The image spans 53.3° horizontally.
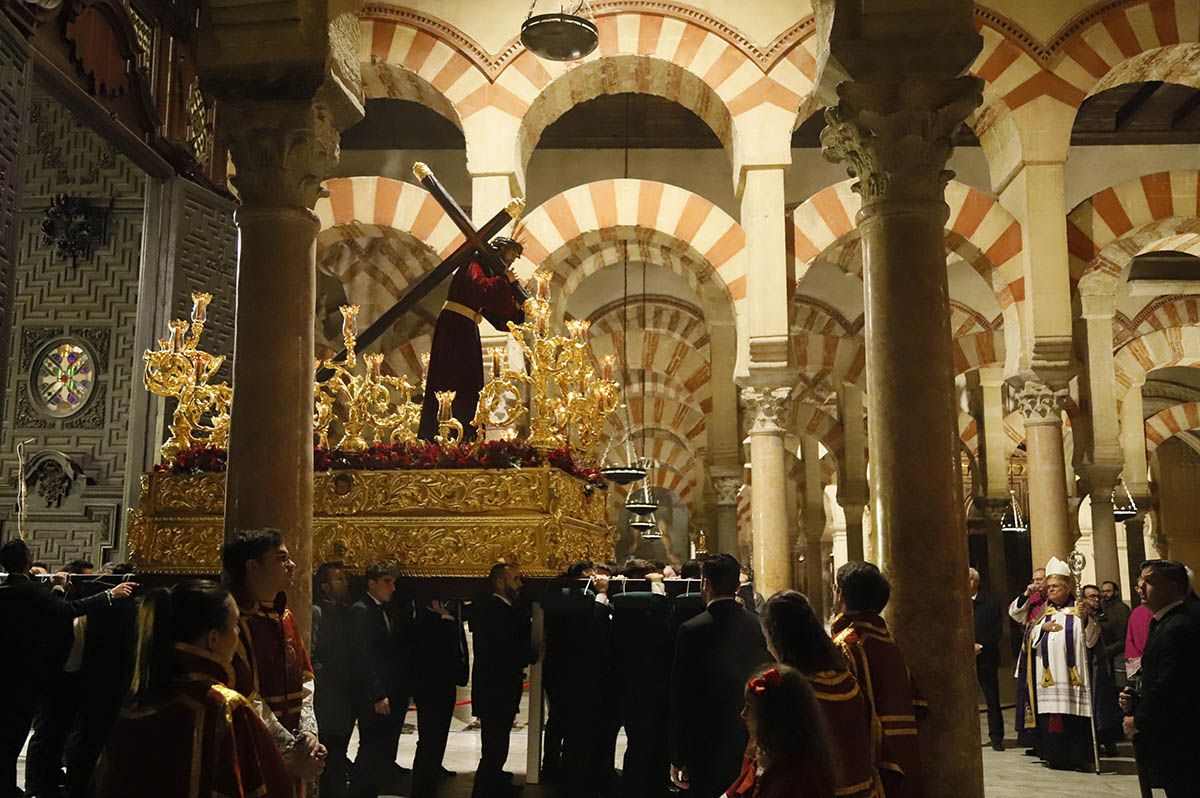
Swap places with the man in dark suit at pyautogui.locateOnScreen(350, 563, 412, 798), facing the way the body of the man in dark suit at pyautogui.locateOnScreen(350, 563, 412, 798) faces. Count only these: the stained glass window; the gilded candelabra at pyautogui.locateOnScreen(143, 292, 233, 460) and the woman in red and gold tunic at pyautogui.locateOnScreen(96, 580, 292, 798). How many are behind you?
2

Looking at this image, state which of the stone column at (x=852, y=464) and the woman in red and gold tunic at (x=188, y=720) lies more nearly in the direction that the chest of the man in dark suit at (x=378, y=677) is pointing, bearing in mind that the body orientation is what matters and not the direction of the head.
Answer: the woman in red and gold tunic

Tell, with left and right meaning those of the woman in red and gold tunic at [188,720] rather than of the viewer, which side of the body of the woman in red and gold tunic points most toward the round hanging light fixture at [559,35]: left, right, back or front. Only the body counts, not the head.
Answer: front

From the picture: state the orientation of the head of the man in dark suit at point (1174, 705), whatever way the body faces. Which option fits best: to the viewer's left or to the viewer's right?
to the viewer's left

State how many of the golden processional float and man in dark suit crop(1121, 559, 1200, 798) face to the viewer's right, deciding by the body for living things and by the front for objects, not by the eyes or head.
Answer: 1

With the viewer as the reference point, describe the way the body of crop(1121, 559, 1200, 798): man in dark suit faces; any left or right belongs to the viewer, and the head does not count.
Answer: facing to the left of the viewer

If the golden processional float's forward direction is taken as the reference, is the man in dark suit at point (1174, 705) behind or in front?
in front

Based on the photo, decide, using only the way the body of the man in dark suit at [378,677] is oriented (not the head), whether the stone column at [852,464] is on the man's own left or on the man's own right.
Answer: on the man's own left

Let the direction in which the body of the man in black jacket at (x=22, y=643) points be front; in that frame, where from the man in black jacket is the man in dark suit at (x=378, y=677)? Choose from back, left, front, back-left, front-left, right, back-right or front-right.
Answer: front-right

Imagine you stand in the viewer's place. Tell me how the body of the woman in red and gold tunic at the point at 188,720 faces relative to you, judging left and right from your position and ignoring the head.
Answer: facing away from the viewer and to the right of the viewer

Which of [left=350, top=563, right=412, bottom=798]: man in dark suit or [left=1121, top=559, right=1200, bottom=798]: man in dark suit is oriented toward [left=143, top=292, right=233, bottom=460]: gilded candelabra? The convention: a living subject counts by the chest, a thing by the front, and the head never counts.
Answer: [left=1121, top=559, right=1200, bottom=798]: man in dark suit

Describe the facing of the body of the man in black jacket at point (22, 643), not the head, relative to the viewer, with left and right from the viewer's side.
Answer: facing away from the viewer and to the right of the viewer

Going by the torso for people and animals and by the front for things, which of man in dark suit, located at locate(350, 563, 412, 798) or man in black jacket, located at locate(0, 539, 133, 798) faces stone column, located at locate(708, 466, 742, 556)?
the man in black jacket

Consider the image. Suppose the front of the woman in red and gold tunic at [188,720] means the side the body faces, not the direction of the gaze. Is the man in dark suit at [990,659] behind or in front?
in front
